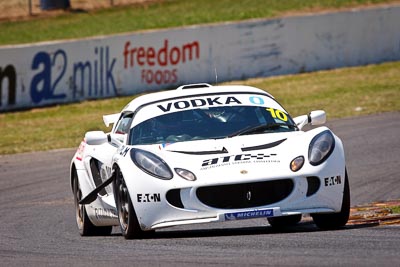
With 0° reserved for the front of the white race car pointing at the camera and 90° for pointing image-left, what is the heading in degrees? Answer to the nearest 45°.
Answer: approximately 0°

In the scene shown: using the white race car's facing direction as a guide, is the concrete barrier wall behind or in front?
behind
